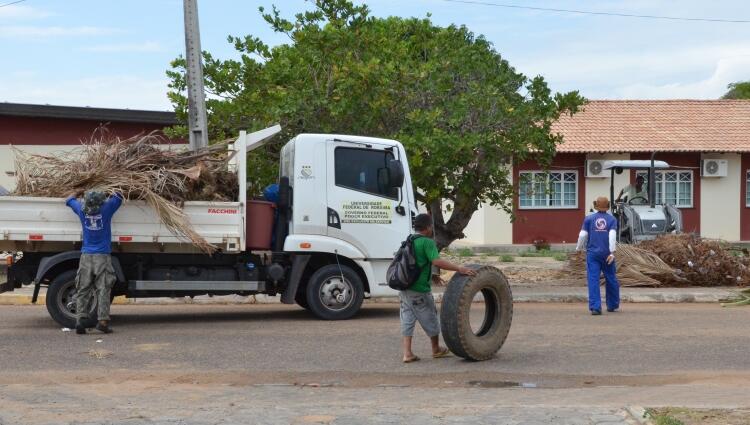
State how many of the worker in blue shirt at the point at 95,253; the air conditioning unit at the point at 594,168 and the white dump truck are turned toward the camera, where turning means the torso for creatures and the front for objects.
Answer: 1

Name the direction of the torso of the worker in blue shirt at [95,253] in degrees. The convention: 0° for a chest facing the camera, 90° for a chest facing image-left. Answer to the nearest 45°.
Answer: approximately 180°

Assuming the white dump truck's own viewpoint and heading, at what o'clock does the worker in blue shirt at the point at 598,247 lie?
The worker in blue shirt is roughly at 12 o'clock from the white dump truck.

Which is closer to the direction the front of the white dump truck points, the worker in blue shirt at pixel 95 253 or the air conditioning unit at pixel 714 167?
the air conditioning unit

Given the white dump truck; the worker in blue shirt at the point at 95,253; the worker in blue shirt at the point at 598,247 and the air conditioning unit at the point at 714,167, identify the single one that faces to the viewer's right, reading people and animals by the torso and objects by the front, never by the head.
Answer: the white dump truck

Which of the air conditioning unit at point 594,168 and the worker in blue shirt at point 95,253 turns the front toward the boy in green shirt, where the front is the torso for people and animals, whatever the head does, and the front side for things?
the air conditioning unit

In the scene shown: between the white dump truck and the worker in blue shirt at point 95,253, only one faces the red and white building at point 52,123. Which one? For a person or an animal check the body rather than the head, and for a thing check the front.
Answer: the worker in blue shirt

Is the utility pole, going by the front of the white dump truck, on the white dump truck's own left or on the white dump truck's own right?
on the white dump truck's own left

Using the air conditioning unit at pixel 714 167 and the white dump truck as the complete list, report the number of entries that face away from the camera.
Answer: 0

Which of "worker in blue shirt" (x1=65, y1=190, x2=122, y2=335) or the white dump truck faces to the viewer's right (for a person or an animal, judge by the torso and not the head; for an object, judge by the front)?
the white dump truck
